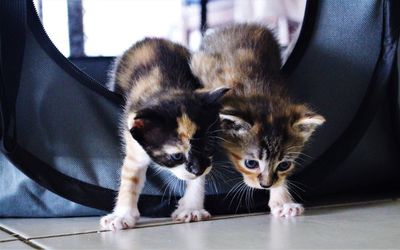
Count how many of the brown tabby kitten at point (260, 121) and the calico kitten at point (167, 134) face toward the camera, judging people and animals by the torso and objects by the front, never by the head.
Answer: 2
